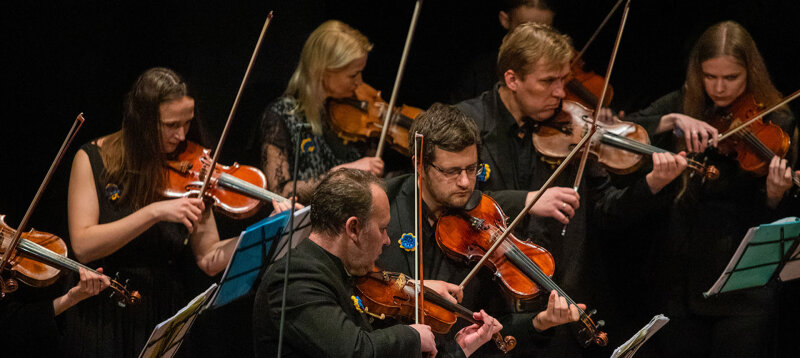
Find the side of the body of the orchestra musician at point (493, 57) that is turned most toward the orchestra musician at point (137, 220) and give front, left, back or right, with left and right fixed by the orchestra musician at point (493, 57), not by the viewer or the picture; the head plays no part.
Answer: right

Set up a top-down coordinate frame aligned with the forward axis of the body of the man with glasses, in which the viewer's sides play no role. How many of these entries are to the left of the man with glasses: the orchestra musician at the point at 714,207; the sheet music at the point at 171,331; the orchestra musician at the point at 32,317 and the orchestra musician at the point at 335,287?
1

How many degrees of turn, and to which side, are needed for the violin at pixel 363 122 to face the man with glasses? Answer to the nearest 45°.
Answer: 0° — it already faces them

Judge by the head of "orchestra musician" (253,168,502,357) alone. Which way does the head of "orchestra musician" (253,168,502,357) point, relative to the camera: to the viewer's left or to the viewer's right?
to the viewer's right

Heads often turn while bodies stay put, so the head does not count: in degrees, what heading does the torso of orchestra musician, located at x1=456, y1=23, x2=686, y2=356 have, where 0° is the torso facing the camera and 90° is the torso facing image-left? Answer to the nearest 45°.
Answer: approximately 315°

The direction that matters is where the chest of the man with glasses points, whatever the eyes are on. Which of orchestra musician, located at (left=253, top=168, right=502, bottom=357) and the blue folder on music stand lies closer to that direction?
the orchestra musician

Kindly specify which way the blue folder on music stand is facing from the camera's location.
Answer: facing away from the viewer and to the left of the viewer

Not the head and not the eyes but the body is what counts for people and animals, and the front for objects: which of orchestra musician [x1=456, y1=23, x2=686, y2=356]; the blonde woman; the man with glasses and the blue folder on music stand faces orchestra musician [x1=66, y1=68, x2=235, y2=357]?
the blue folder on music stand

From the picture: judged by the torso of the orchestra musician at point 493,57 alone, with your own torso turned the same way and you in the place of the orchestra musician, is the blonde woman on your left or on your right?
on your right

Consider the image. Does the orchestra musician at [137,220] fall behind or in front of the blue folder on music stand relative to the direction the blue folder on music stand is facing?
in front
